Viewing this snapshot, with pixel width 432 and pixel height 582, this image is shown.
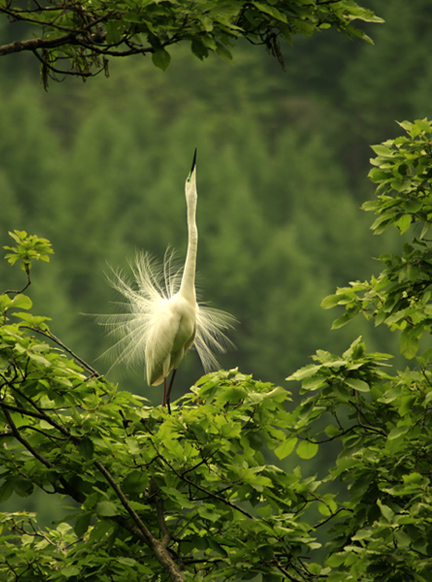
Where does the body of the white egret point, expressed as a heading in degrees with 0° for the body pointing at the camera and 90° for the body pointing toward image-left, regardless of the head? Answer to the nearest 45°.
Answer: approximately 315°

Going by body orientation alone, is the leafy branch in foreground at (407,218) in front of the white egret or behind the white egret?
in front
